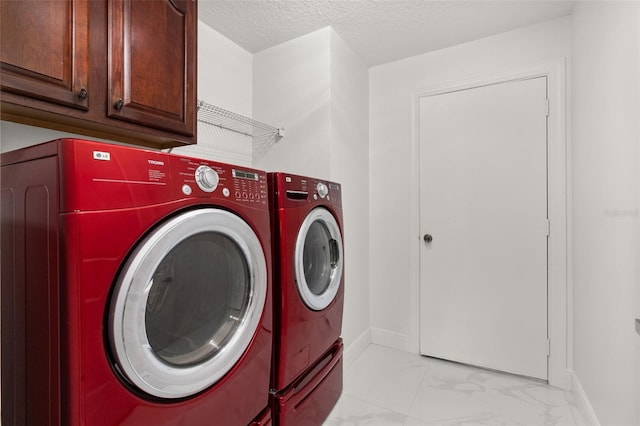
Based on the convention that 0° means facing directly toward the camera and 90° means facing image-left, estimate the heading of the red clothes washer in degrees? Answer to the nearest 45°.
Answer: approximately 315°

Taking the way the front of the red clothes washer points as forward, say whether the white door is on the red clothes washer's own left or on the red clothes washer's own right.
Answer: on the red clothes washer's own left

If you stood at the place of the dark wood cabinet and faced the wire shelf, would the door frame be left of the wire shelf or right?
right

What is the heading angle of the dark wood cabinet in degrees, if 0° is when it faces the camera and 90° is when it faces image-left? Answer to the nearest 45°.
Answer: approximately 315°

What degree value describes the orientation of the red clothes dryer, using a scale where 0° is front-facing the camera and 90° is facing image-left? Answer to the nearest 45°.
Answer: approximately 315°

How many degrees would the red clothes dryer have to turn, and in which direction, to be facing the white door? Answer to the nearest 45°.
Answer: approximately 45° to its left

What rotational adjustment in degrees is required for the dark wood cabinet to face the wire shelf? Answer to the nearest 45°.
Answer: approximately 90° to its left
